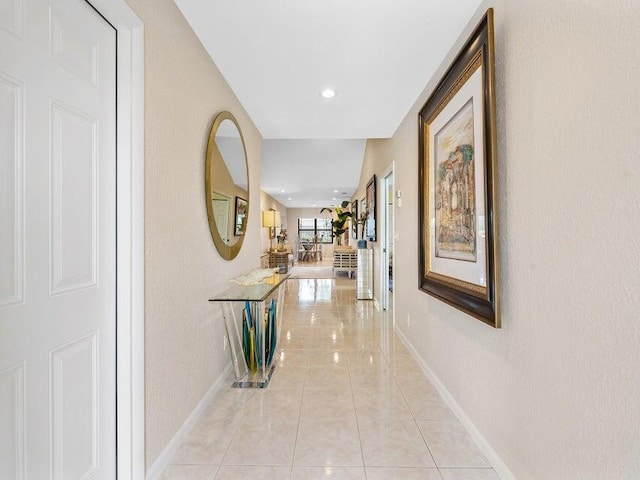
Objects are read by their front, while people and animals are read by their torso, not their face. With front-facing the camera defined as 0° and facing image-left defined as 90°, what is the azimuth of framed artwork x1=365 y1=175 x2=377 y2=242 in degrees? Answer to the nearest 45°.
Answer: approximately 90°

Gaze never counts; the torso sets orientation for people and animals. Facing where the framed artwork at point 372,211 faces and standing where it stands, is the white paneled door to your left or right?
on your left

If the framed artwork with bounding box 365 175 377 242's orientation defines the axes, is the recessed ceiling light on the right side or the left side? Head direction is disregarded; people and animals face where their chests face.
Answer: on its left

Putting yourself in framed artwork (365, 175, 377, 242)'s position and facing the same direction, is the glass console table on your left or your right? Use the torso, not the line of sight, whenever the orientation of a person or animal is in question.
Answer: on your left

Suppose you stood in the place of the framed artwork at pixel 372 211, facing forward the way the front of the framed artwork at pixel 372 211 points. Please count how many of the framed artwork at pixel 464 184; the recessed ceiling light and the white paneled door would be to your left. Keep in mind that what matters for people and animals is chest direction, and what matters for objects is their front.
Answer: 3

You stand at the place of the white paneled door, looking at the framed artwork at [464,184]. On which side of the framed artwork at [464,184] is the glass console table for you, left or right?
left

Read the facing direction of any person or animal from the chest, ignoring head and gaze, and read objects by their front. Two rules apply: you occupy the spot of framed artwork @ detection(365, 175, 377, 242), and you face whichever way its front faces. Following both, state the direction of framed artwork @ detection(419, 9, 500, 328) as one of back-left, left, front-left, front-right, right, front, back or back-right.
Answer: left
